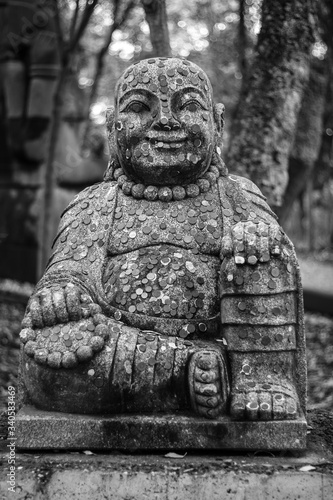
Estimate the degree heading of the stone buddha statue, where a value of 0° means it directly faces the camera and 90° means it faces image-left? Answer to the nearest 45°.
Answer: approximately 0°

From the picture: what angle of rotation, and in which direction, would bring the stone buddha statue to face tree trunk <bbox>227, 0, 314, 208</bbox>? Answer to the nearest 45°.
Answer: approximately 180°

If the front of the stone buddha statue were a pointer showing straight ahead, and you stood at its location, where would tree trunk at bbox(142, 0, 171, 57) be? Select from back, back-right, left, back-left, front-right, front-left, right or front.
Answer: back

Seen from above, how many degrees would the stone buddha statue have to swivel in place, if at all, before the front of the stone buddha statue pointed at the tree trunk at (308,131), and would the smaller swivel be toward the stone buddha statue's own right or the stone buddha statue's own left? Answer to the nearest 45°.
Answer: approximately 180°
